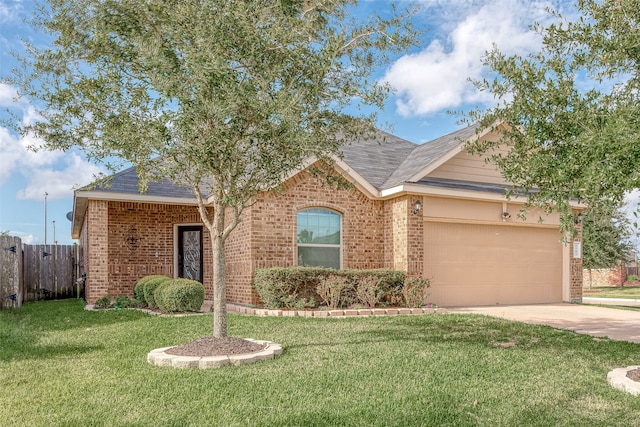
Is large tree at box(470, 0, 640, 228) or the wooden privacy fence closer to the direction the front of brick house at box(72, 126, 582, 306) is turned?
the large tree

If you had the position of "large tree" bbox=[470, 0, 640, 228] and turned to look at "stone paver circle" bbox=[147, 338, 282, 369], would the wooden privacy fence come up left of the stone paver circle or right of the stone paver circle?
right

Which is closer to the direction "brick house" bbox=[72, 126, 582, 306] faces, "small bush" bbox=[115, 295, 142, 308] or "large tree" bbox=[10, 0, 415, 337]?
the large tree

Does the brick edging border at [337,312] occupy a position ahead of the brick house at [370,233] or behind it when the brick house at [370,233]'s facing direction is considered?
ahead

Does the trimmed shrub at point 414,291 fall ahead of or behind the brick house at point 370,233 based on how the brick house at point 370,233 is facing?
ahead

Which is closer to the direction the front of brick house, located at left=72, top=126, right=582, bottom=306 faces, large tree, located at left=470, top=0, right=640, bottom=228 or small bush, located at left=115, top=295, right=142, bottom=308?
the large tree

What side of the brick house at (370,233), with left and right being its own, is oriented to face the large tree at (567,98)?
front

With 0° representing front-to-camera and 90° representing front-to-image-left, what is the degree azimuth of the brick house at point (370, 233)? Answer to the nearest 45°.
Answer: approximately 0°

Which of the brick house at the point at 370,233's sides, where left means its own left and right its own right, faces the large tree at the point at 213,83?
front

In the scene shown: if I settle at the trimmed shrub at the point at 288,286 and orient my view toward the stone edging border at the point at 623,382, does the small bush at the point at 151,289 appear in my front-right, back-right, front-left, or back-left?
back-right

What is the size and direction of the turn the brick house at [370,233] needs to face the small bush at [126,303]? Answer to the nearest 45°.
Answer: approximately 90° to its right

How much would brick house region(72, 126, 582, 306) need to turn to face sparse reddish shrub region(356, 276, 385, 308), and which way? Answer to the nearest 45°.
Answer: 0° — it already faces it
